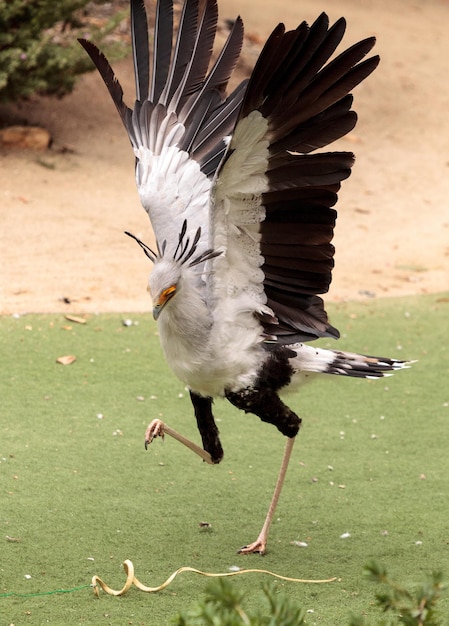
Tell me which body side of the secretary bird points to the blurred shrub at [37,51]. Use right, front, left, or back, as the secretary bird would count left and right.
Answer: right

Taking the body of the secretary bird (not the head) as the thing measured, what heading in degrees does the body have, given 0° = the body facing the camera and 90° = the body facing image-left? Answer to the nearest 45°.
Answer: approximately 45°

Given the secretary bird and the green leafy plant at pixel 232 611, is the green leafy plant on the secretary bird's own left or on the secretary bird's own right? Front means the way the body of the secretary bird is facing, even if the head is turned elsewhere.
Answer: on the secretary bird's own left
